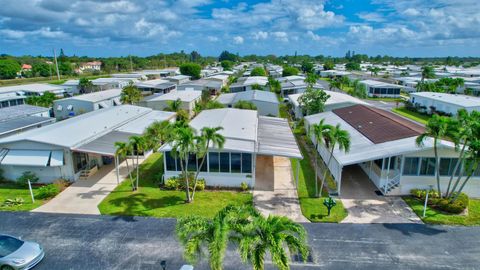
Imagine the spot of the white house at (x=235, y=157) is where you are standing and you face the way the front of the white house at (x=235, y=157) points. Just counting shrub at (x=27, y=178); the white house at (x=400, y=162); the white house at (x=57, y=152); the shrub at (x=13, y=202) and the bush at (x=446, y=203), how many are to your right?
3

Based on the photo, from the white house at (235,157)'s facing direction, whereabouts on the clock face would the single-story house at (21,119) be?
The single-story house is roughly at 4 o'clock from the white house.

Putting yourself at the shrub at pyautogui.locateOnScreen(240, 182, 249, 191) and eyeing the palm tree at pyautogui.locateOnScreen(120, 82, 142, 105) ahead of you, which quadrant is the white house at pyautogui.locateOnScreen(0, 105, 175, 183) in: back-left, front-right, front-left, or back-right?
front-left

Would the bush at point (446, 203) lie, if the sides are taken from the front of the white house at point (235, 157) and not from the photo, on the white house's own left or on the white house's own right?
on the white house's own left

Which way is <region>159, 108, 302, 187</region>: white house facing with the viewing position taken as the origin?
facing the viewer

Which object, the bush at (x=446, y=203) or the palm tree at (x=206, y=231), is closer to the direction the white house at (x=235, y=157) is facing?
the palm tree

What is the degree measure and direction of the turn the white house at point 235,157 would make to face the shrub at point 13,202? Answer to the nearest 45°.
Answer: approximately 90° to its right

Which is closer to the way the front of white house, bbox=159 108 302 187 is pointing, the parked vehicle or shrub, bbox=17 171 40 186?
the parked vehicle

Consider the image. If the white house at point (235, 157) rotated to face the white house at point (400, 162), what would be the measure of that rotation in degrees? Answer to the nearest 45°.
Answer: approximately 90° to its left

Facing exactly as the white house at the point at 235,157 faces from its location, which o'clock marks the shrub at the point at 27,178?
The shrub is roughly at 3 o'clock from the white house.

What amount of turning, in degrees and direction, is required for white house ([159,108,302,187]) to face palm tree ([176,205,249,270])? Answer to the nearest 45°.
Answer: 0° — it already faces it

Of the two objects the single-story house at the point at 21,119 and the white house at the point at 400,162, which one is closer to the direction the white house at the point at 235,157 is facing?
the white house

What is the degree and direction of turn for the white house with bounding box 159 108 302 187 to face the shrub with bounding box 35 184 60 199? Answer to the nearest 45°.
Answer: approximately 90° to its right

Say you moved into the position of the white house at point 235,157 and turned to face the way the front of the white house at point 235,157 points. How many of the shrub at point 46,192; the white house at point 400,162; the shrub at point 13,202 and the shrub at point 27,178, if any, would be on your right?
3

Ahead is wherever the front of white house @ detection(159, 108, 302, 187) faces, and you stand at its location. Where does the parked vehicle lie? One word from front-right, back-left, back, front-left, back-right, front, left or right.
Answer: front-right

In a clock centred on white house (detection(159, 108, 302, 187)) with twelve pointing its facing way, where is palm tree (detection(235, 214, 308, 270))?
The palm tree is roughly at 12 o'clock from the white house.

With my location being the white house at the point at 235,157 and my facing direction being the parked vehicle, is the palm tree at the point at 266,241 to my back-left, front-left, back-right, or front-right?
front-left

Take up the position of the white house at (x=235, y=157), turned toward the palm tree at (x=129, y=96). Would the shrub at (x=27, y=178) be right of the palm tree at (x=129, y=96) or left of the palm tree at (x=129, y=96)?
left
